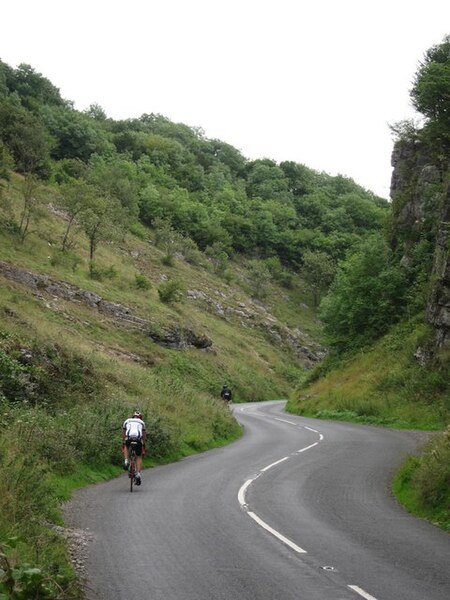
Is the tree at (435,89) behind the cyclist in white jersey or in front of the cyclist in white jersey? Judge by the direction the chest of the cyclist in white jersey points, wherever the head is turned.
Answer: in front

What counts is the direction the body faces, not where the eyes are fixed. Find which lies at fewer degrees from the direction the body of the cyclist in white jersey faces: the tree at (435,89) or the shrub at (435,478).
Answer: the tree

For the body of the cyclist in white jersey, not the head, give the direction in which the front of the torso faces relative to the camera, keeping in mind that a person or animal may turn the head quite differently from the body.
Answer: away from the camera

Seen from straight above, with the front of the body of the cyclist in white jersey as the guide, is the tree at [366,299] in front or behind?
in front

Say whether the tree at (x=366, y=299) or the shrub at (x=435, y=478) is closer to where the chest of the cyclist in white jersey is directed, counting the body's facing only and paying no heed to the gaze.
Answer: the tree
